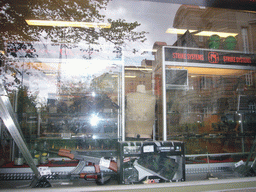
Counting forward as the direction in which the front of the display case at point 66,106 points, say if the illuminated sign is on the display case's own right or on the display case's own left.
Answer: on the display case's own left

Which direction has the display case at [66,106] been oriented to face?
toward the camera

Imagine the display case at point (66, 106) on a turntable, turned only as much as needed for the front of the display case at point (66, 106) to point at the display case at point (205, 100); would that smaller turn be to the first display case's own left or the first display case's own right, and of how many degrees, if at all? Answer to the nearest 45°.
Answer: approximately 90° to the first display case's own left
